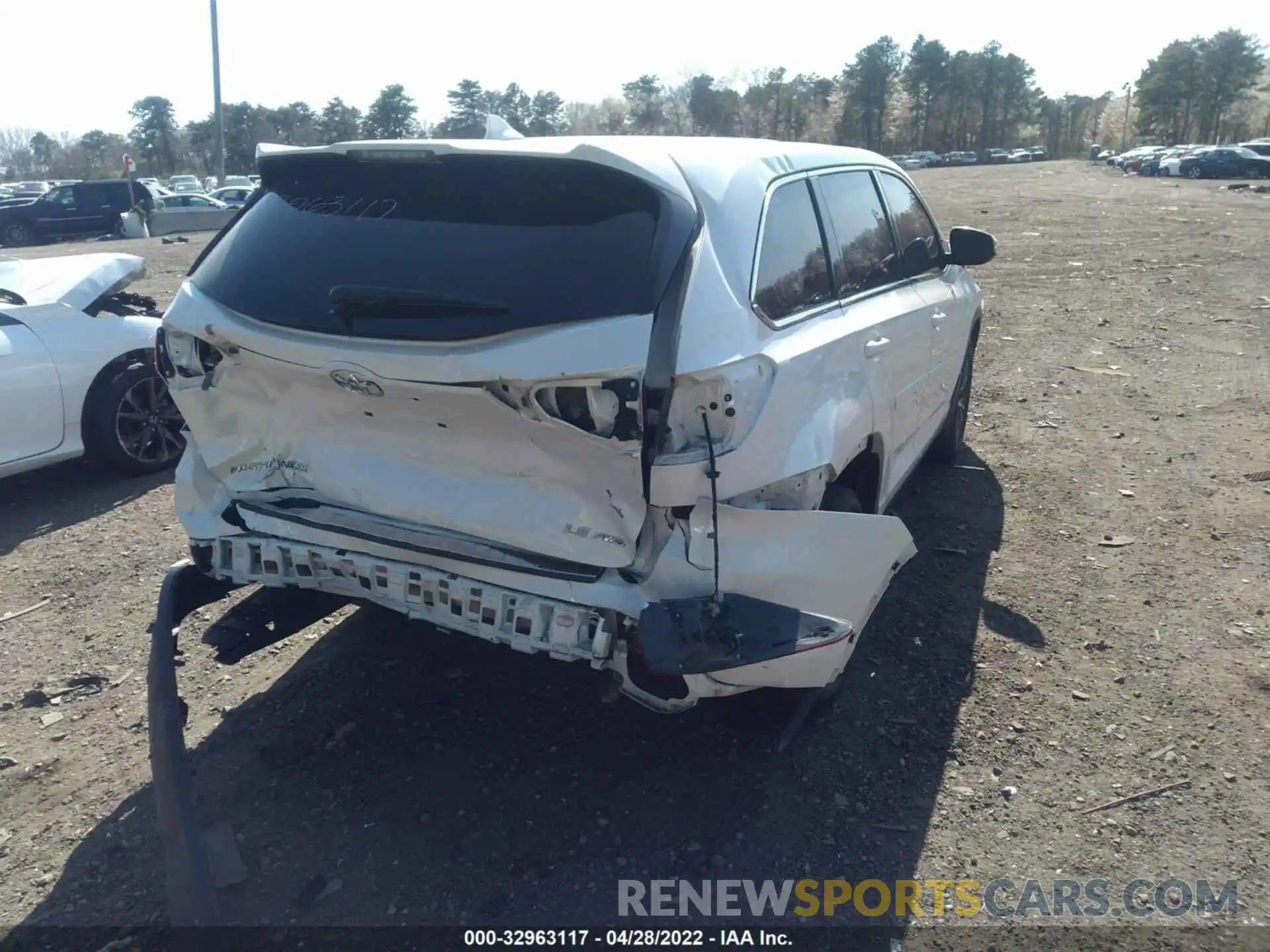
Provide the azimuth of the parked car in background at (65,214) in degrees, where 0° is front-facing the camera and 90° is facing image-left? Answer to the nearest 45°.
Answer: approximately 90°

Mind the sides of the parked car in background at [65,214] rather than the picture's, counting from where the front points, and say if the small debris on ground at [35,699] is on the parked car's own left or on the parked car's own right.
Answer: on the parked car's own left

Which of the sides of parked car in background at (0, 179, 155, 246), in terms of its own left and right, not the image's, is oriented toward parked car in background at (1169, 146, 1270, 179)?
back

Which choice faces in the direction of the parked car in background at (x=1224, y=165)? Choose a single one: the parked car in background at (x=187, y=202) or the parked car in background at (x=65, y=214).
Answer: the parked car in background at (x=187, y=202)

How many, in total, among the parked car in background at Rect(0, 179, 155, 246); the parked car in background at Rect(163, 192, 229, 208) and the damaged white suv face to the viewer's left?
1

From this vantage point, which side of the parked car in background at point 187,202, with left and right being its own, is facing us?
right

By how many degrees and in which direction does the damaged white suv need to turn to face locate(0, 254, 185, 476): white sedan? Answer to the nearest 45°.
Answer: approximately 90° to its left

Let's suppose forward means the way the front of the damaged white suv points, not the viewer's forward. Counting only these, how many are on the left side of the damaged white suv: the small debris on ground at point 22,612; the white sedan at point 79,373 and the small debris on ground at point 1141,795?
2

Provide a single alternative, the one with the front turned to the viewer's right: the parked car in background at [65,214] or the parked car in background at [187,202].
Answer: the parked car in background at [187,202]

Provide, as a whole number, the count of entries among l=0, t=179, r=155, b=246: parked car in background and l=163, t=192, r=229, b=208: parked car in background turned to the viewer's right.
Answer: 1

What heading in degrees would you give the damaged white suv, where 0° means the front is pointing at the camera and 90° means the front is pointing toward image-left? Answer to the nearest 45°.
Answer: approximately 225°
